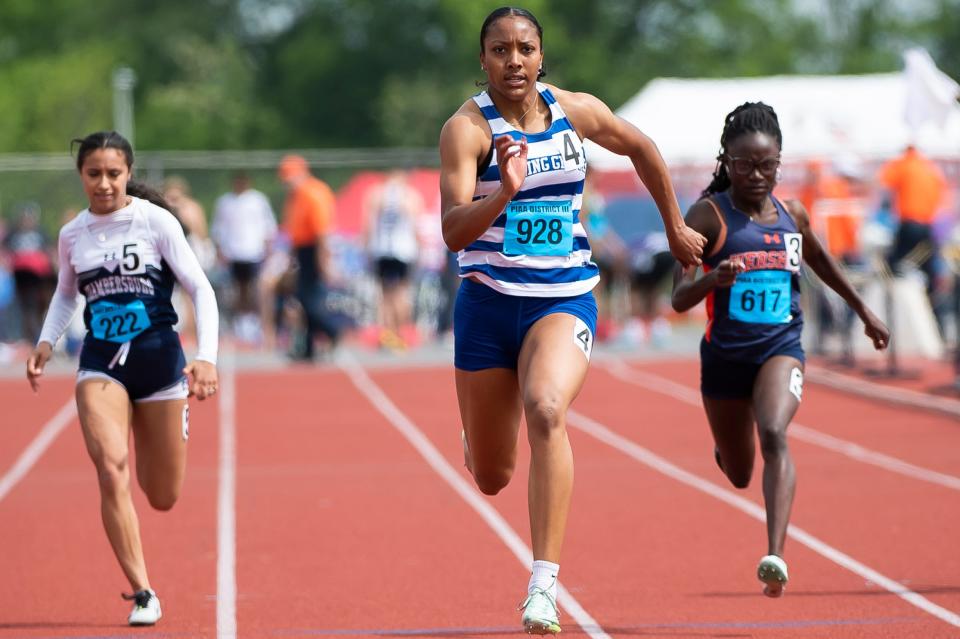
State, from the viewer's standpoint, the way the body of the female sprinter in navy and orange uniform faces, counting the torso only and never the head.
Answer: toward the camera

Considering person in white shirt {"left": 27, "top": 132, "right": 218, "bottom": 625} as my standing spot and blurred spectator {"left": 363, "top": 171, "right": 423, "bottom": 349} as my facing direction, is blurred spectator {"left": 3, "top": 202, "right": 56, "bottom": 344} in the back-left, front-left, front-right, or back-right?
front-left

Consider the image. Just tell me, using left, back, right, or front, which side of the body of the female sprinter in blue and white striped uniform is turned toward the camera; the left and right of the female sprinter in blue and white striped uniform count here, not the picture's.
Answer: front

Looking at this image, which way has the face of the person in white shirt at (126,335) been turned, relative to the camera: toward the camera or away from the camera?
toward the camera

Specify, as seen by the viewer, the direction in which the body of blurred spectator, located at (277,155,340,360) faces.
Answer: to the viewer's left

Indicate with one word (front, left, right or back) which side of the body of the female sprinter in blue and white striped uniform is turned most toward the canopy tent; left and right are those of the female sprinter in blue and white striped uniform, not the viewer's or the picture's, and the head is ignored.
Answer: back

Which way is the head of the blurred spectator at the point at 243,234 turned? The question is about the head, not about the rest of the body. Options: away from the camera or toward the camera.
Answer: toward the camera
